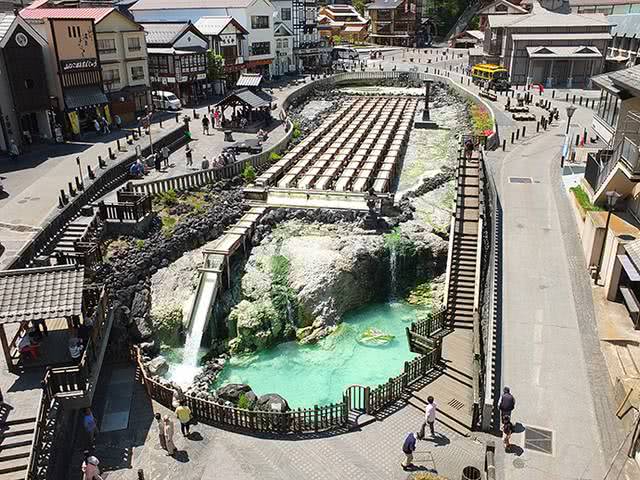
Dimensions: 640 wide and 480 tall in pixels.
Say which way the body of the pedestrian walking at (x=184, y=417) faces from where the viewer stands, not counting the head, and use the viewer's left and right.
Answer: facing away from the viewer

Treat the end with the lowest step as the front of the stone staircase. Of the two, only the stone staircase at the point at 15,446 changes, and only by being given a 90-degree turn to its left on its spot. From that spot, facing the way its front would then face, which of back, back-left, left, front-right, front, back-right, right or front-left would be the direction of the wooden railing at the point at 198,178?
front-left

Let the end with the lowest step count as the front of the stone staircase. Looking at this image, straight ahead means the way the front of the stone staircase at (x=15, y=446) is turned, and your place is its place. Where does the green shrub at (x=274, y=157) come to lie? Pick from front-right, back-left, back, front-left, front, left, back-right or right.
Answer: back-left

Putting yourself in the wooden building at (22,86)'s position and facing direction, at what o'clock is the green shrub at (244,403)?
The green shrub is roughly at 1 o'clock from the wooden building.

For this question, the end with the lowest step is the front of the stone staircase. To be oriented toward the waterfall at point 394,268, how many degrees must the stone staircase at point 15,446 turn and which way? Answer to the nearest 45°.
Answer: approximately 90° to its left

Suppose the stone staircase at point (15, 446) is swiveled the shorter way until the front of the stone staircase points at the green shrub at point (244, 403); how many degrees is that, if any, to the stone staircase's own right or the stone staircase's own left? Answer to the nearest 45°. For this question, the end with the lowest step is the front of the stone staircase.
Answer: approximately 90° to the stone staircase's own left

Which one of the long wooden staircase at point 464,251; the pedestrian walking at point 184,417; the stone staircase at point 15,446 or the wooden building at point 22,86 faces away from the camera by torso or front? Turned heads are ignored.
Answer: the pedestrian walking

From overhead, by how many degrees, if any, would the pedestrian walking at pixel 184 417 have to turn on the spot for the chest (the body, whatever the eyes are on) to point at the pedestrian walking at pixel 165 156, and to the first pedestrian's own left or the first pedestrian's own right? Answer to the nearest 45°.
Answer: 0° — they already face them

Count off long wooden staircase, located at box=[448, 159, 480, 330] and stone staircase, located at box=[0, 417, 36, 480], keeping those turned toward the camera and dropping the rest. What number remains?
2

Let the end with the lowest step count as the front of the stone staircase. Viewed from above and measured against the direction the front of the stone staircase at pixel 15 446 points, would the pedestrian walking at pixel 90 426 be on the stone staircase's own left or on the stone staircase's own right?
on the stone staircase's own left

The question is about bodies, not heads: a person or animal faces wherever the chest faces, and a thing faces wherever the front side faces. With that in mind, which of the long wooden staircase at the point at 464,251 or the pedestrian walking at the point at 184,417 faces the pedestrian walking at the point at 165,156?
the pedestrian walking at the point at 184,417
